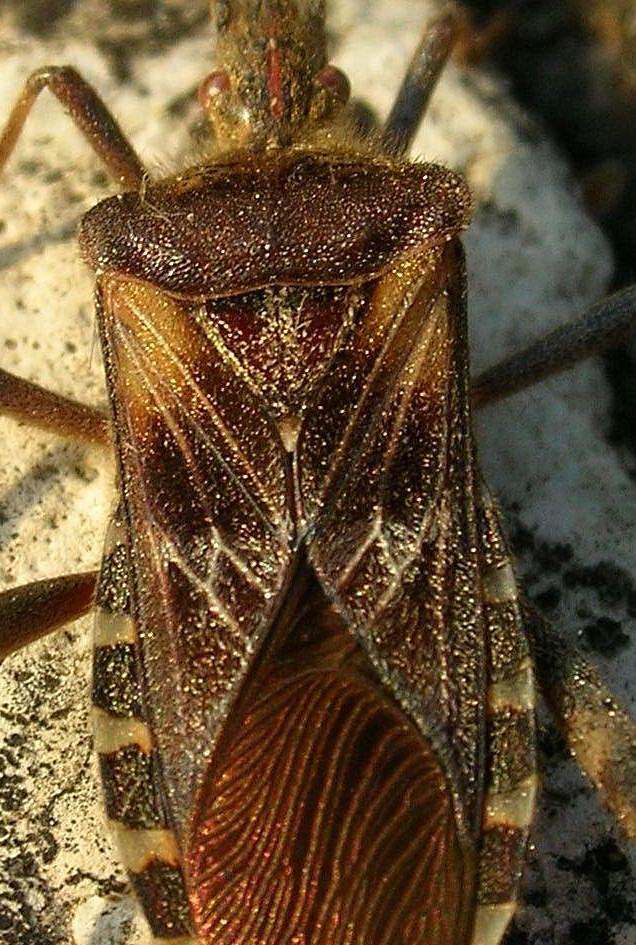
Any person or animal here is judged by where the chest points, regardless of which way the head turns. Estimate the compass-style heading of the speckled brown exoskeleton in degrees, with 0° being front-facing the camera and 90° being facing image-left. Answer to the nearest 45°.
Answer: approximately 180°
